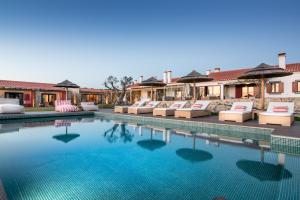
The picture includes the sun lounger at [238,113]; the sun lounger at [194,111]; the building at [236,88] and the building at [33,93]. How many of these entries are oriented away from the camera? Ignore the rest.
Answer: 0

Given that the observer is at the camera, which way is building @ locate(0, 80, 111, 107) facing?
facing the viewer and to the right of the viewer

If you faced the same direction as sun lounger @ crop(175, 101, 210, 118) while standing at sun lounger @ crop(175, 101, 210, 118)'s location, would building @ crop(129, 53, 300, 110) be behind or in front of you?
behind

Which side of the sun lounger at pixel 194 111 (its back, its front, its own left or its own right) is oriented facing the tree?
right

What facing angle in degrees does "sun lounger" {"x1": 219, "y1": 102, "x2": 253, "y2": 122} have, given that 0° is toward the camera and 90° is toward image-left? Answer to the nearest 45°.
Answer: approximately 45°

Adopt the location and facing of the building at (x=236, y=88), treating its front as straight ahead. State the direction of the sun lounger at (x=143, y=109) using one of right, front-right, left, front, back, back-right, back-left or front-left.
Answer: front

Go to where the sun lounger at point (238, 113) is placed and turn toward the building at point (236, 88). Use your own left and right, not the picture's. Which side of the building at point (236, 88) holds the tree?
left

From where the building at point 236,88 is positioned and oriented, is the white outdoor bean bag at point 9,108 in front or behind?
in front

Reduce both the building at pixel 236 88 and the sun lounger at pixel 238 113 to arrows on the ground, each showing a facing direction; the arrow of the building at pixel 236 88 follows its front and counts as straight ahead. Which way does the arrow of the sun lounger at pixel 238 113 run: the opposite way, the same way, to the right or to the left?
the same way

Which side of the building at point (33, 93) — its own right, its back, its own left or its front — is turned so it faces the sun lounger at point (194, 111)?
front

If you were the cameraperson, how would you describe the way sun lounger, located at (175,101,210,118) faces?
facing the viewer and to the left of the viewer
